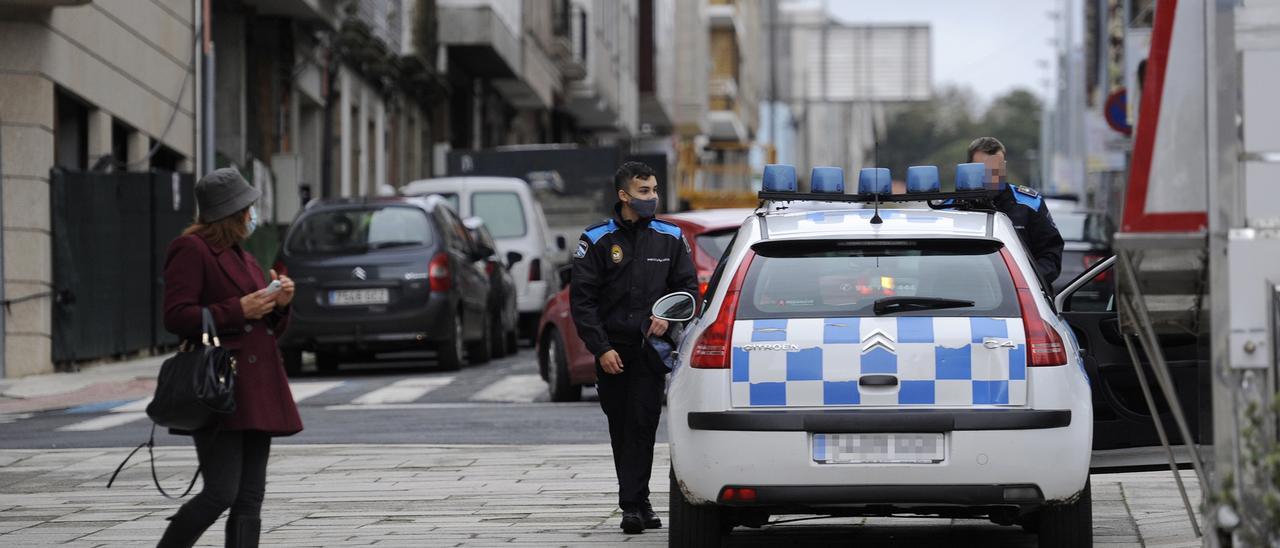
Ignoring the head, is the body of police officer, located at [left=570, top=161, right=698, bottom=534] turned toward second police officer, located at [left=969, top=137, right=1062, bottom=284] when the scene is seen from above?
no

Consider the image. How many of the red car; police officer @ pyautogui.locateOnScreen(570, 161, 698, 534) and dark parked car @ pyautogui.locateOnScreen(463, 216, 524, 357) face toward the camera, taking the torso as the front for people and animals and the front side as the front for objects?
1

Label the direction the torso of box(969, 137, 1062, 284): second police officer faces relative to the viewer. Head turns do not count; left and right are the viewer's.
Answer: facing the viewer and to the left of the viewer

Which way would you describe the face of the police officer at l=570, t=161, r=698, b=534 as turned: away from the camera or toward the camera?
toward the camera

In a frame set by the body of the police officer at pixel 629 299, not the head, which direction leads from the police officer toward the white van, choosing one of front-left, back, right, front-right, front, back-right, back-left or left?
back

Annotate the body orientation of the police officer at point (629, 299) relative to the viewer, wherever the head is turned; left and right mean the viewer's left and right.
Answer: facing the viewer

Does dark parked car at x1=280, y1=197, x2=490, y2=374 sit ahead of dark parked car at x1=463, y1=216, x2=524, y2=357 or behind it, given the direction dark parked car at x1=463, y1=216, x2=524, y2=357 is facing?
behind

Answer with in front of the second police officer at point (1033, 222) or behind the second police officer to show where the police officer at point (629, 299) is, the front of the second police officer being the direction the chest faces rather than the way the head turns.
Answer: in front

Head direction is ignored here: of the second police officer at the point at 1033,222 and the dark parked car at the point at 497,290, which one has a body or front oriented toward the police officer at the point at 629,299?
the second police officer

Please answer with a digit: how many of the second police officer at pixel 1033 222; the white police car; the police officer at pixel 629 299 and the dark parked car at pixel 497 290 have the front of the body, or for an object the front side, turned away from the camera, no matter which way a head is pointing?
2

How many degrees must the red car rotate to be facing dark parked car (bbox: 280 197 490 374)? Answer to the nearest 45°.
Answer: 0° — it already faces it

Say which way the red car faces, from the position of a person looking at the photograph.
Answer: facing away from the viewer and to the left of the viewer

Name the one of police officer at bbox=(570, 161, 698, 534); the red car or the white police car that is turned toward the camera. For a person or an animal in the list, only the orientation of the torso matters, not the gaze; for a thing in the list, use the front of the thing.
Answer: the police officer

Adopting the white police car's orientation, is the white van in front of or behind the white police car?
in front

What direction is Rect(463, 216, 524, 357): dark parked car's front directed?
away from the camera

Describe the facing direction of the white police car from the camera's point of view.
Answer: facing away from the viewer

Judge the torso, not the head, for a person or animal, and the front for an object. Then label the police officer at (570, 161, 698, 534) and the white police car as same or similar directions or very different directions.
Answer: very different directions
